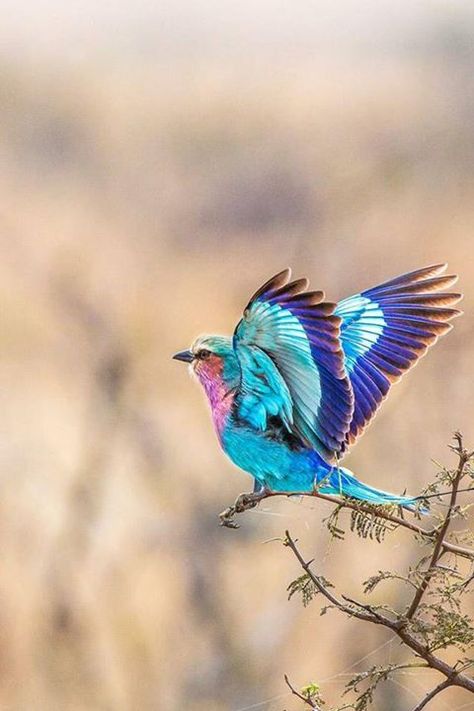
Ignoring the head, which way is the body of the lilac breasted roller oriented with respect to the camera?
to the viewer's left
